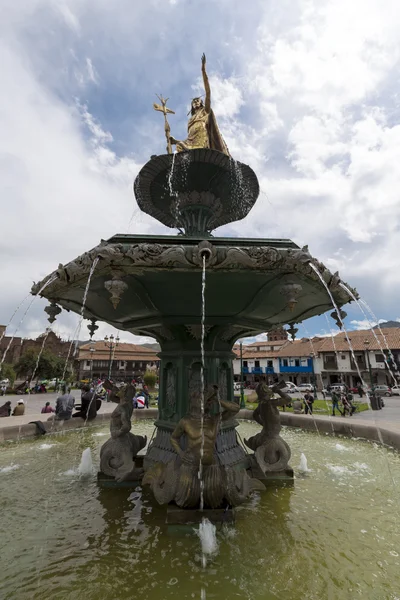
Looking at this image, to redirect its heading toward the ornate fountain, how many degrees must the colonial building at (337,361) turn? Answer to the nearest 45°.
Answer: approximately 45° to its left

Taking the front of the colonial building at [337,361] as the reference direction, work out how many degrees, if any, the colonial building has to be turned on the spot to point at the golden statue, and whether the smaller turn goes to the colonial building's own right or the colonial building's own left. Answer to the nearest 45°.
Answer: approximately 45° to the colonial building's own left

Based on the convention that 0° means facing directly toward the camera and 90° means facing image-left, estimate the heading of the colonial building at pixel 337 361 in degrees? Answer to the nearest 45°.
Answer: approximately 45°
